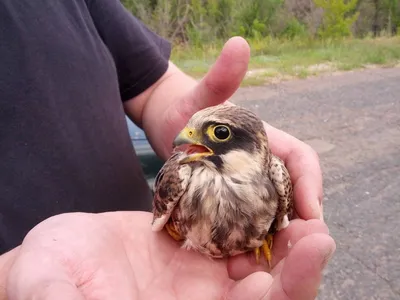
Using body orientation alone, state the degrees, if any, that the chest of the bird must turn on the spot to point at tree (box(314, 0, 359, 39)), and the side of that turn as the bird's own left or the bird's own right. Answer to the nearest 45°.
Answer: approximately 180°

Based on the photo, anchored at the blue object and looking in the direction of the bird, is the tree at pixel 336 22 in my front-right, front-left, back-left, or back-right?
back-left

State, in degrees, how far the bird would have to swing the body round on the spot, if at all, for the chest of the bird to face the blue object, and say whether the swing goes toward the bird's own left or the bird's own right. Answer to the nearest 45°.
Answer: approximately 135° to the bird's own right

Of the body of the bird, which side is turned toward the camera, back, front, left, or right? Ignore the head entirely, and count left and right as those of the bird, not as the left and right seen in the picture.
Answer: front
